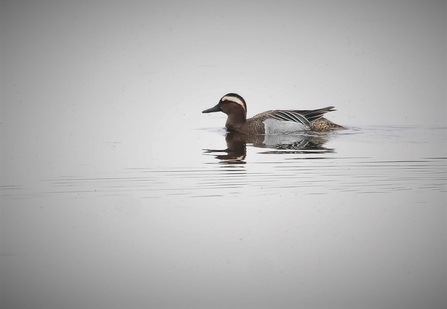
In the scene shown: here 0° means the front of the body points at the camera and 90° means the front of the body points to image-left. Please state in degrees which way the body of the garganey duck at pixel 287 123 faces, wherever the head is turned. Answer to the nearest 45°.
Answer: approximately 90°
